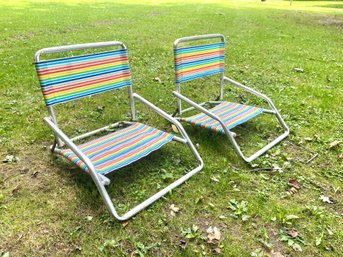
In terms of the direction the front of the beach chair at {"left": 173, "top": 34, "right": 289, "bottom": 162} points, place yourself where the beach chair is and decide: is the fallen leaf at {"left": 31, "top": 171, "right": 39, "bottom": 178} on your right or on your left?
on your right

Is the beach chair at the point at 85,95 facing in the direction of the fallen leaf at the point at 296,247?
yes

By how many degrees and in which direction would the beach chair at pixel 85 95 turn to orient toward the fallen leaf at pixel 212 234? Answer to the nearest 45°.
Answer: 0° — it already faces it

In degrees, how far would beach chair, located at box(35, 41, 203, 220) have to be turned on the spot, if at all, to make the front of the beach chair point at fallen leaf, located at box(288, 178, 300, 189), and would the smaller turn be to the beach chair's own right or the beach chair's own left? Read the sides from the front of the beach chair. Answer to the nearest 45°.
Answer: approximately 45° to the beach chair's own left

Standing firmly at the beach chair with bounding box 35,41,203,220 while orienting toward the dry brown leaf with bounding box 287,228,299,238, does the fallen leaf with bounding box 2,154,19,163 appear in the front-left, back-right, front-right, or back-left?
back-right

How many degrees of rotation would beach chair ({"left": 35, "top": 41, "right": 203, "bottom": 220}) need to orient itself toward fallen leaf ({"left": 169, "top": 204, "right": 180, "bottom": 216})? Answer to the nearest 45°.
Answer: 0° — it already faces it

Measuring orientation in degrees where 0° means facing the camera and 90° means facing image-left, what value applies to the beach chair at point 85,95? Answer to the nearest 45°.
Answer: approximately 315°

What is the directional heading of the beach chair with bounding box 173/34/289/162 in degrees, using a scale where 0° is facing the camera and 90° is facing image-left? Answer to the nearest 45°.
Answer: approximately 315°

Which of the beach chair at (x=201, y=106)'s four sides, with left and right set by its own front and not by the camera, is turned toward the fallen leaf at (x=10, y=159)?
right

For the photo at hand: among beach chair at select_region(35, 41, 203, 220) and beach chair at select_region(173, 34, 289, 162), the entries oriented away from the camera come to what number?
0

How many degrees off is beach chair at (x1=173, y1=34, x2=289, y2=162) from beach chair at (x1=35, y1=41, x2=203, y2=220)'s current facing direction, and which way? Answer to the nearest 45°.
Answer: approximately 45° to its left

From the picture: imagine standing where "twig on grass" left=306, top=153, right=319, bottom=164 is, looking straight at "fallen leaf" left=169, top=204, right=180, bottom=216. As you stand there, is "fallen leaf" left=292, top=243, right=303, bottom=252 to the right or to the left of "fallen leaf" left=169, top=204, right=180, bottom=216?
left

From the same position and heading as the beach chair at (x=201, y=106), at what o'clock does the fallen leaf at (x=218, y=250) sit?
The fallen leaf is roughly at 1 o'clock from the beach chair.

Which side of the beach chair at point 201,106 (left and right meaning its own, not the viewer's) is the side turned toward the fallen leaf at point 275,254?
front

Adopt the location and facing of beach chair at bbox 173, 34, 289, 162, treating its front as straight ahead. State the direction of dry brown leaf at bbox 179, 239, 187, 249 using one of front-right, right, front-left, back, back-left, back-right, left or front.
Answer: front-right
